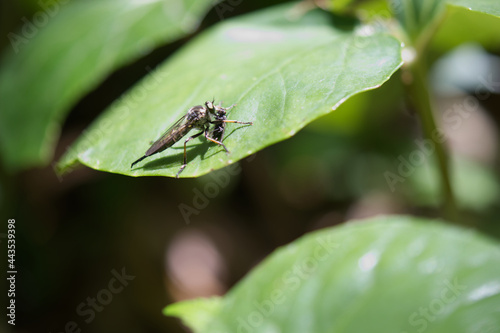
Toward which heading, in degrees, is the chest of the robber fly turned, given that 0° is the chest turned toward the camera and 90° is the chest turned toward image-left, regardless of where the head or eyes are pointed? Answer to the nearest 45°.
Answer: approximately 270°

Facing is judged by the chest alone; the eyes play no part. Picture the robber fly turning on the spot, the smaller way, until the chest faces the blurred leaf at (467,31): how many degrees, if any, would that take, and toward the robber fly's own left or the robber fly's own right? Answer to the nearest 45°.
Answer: approximately 45° to the robber fly's own left
